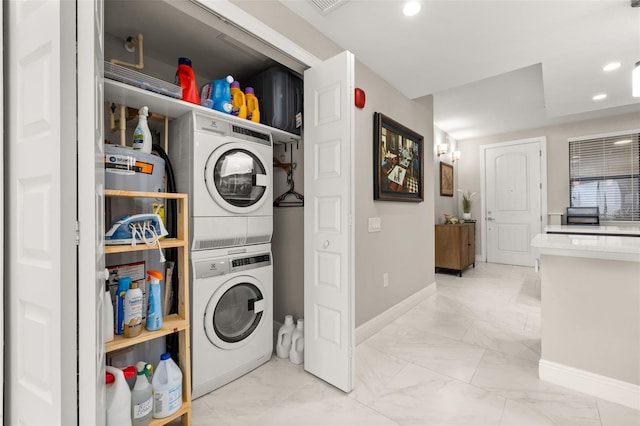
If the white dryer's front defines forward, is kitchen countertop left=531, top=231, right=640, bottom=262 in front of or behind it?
in front

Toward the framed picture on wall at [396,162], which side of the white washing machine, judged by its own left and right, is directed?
left

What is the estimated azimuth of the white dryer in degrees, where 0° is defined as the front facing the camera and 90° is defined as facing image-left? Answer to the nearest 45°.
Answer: approximately 315°

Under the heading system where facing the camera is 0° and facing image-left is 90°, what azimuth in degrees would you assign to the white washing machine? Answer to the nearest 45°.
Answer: approximately 315°

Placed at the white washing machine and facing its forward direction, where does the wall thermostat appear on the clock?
The wall thermostat is roughly at 10 o'clock from the white washing machine.

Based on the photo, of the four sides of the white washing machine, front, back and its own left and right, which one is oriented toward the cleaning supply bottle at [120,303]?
right
